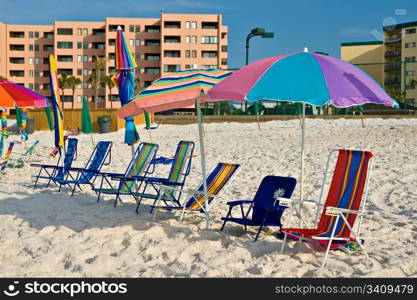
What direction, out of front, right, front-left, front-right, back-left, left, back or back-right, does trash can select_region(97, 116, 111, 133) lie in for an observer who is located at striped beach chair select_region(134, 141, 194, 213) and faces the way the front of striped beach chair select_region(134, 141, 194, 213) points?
back-right

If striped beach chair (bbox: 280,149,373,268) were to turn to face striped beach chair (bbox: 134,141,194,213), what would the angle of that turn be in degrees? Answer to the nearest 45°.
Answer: approximately 90° to its right

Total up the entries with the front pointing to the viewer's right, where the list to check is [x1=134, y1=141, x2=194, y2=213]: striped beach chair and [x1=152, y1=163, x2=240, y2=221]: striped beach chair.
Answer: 0

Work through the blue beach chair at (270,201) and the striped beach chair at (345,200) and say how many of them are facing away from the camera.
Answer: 0

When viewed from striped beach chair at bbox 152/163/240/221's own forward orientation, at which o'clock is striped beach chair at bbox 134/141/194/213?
striped beach chair at bbox 134/141/194/213 is roughly at 3 o'clock from striped beach chair at bbox 152/163/240/221.

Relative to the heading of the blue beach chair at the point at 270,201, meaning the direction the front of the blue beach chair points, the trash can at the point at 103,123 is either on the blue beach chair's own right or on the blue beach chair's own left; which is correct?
on the blue beach chair's own right

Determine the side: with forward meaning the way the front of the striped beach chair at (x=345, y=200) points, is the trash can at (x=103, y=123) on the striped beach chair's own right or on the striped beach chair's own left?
on the striped beach chair's own right

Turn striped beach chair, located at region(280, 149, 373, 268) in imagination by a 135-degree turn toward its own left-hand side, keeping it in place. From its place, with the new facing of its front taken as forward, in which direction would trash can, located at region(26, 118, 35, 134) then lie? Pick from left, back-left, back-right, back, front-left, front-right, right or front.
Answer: back-left

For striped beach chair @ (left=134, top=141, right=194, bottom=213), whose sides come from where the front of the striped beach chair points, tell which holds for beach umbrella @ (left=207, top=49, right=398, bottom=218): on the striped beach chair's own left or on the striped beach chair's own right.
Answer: on the striped beach chair's own left
